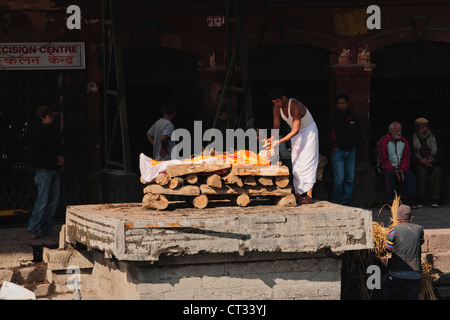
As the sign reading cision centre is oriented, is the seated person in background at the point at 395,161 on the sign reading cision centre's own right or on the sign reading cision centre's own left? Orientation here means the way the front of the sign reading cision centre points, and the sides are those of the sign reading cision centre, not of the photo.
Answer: on the sign reading cision centre's own left

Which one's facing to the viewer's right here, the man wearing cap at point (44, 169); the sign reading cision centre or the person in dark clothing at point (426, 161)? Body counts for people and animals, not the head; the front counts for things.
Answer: the man wearing cap

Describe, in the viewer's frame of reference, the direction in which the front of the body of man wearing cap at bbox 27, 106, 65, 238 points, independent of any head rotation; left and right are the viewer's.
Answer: facing to the right of the viewer

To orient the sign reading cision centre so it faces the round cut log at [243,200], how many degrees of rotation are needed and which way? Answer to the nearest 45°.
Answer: approximately 45° to its left

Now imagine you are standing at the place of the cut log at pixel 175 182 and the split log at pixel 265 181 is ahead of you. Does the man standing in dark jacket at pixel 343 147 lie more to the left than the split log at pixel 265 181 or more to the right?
left

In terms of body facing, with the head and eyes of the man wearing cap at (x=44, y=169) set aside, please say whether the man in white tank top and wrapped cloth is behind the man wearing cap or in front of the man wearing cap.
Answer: in front

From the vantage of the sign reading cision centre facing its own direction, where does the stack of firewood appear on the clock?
The stack of firewood is roughly at 11 o'clock from the sign reading cision centre.

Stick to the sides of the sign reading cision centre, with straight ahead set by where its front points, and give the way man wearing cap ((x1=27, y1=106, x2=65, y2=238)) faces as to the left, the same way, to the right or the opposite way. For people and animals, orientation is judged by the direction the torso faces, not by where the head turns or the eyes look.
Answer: to the left

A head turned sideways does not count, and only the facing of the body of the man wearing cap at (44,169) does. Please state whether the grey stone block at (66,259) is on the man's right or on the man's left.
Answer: on the man's right

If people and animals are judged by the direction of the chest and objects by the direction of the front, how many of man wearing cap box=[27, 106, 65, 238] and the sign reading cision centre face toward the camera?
1

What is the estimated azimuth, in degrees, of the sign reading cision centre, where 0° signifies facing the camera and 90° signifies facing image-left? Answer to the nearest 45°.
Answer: approximately 0°

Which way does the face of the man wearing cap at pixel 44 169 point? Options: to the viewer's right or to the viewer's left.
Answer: to the viewer's right

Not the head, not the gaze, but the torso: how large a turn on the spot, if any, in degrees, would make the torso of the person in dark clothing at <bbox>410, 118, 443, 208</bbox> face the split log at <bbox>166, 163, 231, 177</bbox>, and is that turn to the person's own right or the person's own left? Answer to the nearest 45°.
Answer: approximately 45° to the person's own right
